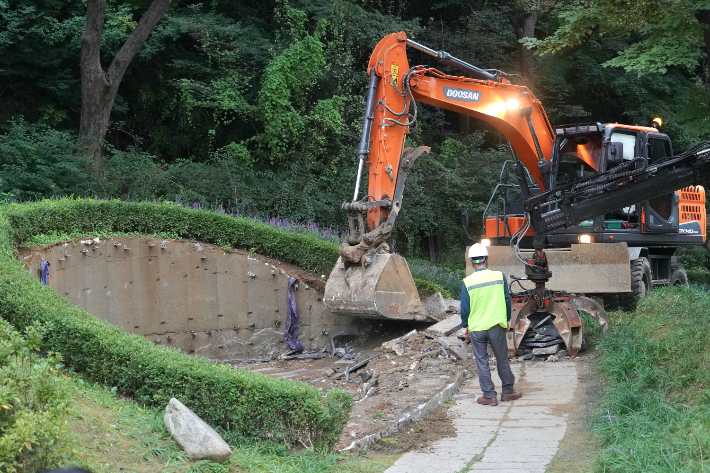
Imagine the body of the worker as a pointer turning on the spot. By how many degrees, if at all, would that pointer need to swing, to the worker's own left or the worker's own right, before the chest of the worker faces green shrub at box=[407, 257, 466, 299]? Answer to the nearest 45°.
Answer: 0° — they already face it

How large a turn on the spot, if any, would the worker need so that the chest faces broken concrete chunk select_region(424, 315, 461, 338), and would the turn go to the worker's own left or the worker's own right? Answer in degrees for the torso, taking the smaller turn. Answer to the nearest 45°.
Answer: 0° — they already face it

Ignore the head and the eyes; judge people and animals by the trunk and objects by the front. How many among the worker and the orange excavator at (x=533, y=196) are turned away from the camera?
1

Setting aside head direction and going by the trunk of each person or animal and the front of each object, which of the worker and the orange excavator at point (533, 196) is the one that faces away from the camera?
the worker

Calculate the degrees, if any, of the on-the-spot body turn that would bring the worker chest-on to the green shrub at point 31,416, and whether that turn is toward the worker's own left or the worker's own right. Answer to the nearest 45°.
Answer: approximately 135° to the worker's own left

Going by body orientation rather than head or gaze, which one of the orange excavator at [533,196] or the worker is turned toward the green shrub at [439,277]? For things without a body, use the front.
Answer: the worker

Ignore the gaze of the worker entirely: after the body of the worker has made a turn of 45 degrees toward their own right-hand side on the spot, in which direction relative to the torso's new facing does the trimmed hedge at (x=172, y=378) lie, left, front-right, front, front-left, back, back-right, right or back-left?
back

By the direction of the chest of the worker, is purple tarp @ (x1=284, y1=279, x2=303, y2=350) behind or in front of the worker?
in front

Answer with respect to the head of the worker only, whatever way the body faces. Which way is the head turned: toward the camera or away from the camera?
away from the camera

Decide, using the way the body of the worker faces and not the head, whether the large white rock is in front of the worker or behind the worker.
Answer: behind

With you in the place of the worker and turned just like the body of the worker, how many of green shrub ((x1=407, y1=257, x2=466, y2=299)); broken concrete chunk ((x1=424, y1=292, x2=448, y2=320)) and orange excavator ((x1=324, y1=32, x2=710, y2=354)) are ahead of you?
3

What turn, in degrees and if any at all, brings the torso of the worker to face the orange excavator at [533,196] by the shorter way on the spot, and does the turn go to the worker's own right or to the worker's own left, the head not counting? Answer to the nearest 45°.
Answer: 0° — they already face it

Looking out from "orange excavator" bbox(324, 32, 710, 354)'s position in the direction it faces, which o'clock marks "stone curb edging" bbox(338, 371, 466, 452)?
The stone curb edging is roughly at 11 o'clock from the orange excavator.

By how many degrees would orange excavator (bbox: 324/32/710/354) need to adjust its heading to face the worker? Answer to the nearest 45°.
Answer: approximately 45° to its left

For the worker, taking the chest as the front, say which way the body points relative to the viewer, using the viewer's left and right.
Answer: facing away from the viewer
